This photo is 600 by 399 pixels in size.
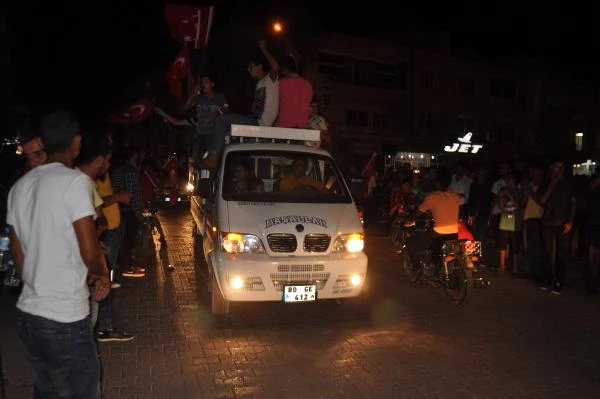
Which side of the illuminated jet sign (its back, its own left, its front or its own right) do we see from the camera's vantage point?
front

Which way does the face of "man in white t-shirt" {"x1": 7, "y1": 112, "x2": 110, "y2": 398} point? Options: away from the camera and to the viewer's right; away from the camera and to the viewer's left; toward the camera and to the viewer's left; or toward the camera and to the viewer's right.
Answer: away from the camera and to the viewer's right

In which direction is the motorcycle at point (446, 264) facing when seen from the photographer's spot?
facing away from the viewer and to the left of the viewer

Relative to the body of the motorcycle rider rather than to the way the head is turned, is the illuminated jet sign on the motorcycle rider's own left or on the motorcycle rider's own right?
on the motorcycle rider's own right

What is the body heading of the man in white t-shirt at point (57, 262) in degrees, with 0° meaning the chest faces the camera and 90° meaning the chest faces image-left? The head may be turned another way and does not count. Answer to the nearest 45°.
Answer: approximately 225°

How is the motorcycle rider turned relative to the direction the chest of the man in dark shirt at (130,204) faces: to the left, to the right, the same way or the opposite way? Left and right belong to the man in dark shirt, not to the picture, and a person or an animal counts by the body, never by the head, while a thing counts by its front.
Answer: to the left

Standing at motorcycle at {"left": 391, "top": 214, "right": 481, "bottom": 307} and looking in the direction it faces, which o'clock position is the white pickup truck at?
The white pickup truck is roughly at 9 o'clock from the motorcycle.

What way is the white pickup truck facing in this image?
toward the camera

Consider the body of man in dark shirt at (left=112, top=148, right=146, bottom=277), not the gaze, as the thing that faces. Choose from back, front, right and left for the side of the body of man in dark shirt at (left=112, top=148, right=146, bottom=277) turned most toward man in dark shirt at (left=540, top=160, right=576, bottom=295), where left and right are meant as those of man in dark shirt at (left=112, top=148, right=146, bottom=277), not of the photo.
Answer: front

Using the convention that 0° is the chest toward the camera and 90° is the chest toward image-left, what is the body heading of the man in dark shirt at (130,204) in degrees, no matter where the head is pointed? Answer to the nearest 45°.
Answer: approximately 270°

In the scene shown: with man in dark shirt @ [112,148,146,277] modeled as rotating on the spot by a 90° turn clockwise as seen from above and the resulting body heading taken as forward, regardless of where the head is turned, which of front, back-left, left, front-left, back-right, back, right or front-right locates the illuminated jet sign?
back-left

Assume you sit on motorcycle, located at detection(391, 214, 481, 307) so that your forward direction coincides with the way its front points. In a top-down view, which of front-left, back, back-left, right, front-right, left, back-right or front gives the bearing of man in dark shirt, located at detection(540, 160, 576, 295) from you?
right

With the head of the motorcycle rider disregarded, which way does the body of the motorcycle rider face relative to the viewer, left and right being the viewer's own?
facing away from the viewer and to the left of the viewer

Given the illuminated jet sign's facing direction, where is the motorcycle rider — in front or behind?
in front
